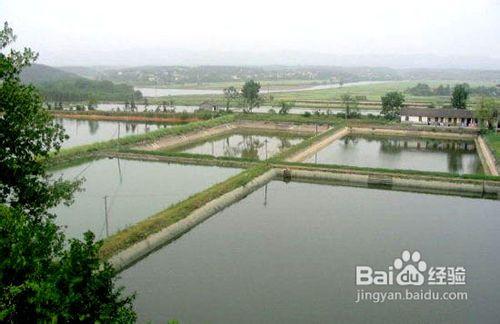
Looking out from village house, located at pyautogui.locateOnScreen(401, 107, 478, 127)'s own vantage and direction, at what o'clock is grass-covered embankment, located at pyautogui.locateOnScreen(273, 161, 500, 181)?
The grass-covered embankment is roughly at 12 o'clock from the village house.

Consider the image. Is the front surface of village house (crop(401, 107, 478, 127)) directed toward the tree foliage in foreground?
yes

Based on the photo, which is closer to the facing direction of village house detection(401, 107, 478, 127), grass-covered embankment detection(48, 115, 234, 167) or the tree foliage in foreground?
the tree foliage in foreground

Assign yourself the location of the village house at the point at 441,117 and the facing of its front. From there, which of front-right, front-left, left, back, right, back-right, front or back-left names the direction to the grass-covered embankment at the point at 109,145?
front-right

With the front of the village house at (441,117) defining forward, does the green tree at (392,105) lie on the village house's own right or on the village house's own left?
on the village house's own right

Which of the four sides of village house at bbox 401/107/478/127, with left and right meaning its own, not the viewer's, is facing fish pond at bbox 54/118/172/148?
right

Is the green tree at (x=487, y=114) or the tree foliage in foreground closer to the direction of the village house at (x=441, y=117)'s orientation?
the tree foliage in foreground

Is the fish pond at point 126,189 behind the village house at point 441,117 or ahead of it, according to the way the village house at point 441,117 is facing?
ahead

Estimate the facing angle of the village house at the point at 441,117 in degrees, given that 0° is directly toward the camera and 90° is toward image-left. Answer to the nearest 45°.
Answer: approximately 0°
